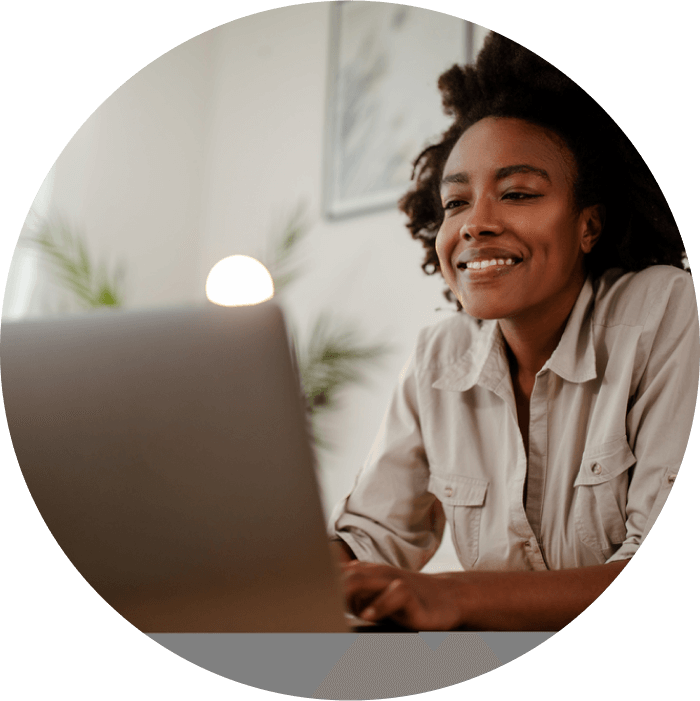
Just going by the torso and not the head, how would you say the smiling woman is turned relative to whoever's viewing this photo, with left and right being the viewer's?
facing the viewer and to the left of the viewer

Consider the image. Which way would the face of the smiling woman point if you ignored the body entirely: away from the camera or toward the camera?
toward the camera
